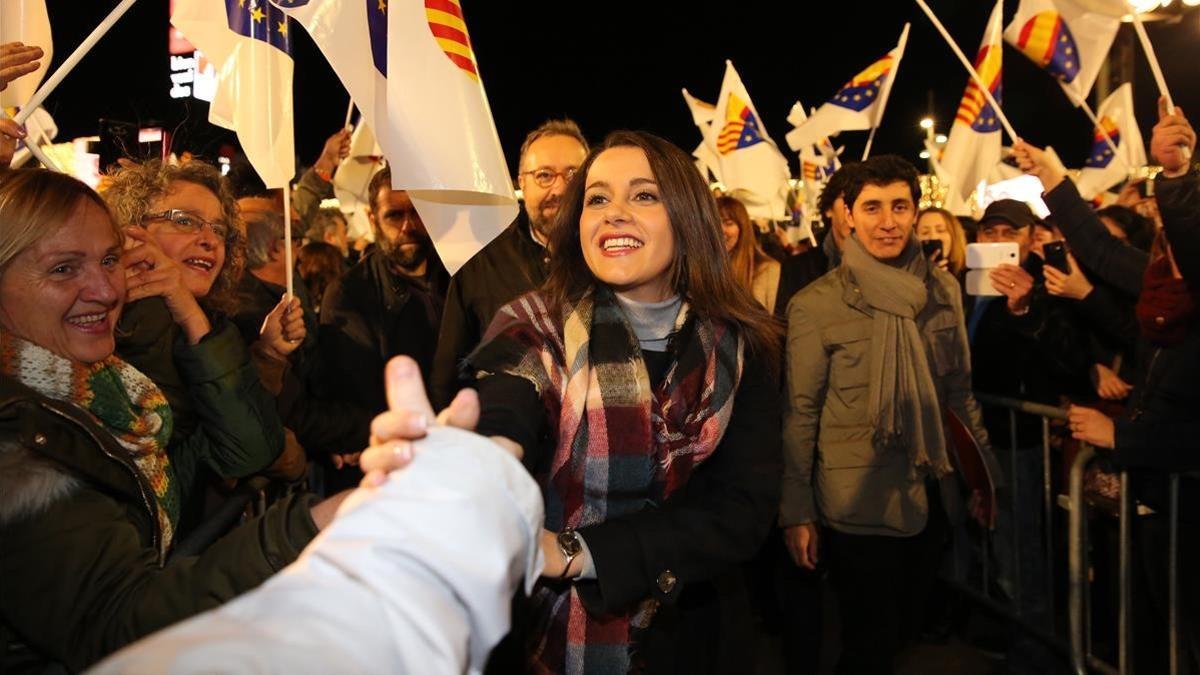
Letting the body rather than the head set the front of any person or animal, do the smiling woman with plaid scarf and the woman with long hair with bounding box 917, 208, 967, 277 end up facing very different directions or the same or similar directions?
same or similar directions

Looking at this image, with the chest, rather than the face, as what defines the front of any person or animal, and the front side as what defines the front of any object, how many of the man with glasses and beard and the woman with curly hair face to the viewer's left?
0

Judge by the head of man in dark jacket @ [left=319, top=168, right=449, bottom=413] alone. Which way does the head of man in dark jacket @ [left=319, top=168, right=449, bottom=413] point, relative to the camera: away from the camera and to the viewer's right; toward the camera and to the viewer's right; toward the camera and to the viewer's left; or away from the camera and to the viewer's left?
toward the camera and to the viewer's right

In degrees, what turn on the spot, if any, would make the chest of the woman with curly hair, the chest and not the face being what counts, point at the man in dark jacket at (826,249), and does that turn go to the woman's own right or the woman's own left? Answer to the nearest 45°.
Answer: approximately 90° to the woman's own left

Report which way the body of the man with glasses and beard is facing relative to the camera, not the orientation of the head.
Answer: toward the camera

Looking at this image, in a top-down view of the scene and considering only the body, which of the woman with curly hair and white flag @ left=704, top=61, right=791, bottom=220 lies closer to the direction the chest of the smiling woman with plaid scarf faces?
the woman with curly hair

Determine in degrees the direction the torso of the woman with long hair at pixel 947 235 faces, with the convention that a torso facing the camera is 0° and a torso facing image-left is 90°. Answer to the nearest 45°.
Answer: approximately 45°

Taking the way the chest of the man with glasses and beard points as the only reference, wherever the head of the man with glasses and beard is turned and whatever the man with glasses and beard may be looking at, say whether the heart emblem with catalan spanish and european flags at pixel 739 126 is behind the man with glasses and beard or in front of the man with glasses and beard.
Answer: behind

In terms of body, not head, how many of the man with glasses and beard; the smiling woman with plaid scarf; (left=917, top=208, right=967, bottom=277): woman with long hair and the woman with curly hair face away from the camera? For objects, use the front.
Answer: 0

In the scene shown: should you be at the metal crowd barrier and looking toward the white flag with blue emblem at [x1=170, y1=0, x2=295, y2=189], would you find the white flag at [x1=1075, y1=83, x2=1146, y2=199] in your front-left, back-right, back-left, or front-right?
back-right

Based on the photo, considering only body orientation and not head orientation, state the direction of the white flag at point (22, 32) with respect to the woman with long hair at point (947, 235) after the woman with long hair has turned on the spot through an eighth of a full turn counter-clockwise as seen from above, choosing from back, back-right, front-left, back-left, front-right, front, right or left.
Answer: front-right

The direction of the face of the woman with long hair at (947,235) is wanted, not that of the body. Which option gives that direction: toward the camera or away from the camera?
toward the camera

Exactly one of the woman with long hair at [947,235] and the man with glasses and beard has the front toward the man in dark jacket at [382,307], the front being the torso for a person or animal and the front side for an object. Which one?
the woman with long hair

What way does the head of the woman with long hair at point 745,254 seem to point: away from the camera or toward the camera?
toward the camera

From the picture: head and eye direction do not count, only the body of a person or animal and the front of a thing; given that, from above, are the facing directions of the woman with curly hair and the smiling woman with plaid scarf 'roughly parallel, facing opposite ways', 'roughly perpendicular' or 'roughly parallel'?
roughly perpendicular

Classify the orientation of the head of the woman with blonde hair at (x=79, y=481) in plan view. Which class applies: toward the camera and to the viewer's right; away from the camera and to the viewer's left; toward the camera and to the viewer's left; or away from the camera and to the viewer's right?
toward the camera and to the viewer's right

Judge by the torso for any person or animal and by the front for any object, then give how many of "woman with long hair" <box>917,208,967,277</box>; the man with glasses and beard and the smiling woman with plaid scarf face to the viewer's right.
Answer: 0

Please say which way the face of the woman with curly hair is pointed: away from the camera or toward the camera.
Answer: toward the camera

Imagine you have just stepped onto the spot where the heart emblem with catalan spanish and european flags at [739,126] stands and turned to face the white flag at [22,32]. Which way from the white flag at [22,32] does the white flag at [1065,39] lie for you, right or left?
left

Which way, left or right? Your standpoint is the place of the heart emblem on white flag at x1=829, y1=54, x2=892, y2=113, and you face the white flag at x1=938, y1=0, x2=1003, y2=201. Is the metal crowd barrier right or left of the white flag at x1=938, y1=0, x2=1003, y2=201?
right
